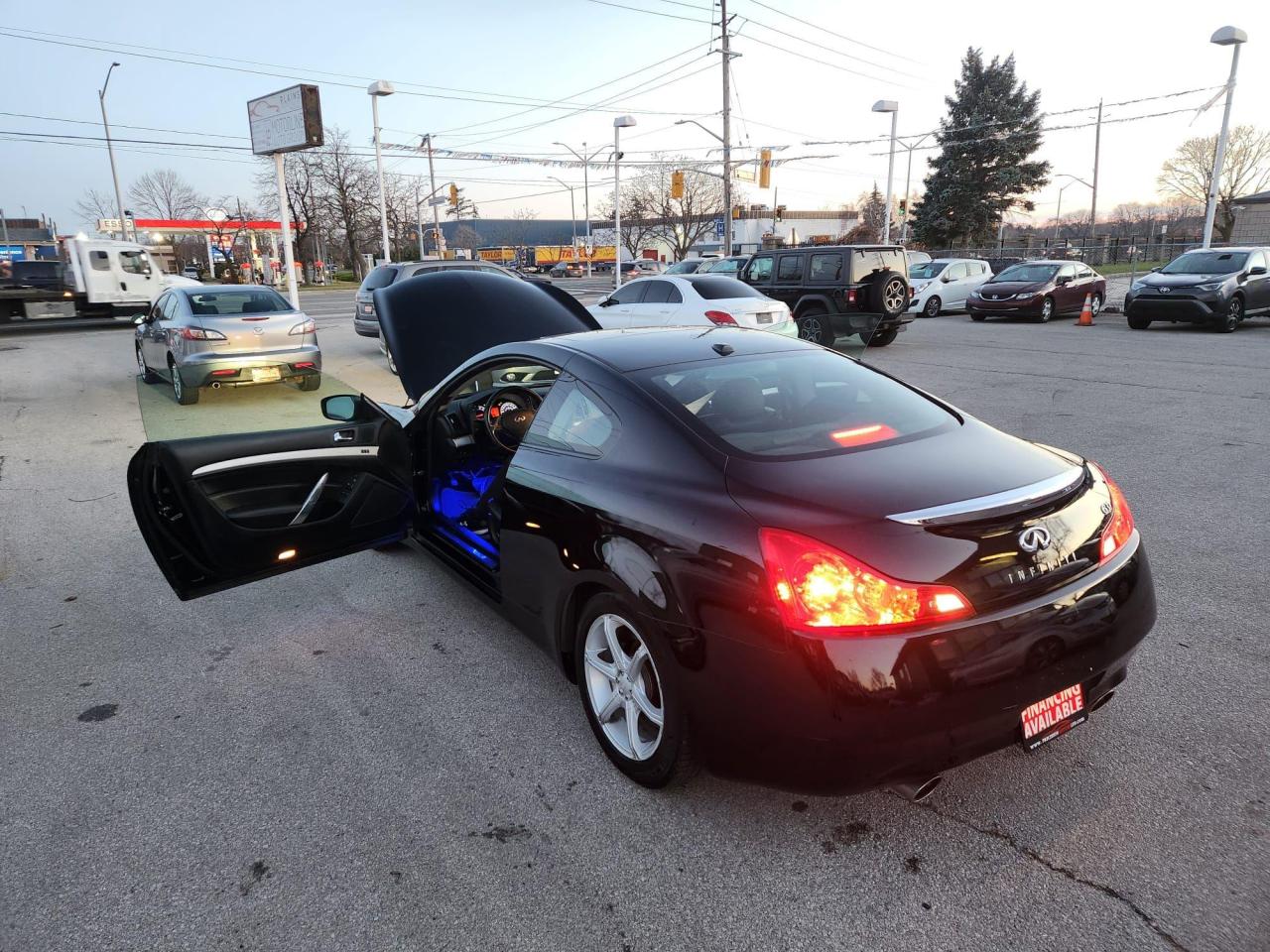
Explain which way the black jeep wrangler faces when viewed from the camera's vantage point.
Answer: facing away from the viewer and to the left of the viewer

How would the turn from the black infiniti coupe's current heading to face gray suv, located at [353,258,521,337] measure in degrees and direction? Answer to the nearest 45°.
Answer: approximately 45° to its right

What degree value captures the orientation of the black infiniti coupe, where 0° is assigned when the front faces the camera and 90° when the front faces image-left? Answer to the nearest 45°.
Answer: approximately 135°

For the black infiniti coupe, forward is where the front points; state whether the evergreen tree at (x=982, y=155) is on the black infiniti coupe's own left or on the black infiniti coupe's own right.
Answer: on the black infiniti coupe's own right

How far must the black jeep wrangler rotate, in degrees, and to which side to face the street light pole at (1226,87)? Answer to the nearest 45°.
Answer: approximately 90° to its right

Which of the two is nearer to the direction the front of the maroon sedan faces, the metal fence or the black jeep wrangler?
the black jeep wrangler

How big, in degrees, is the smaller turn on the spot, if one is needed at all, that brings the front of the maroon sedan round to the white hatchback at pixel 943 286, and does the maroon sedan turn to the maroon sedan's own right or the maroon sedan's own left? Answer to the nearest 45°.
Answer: approximately 90° to the maroon sedan's own right

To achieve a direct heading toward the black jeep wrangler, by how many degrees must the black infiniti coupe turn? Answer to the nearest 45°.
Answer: approximately 45° to its right

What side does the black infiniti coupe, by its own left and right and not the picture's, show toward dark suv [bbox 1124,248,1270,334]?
right

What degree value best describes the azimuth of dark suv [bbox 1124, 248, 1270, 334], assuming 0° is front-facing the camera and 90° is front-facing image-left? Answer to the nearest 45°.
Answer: approximately 45°
